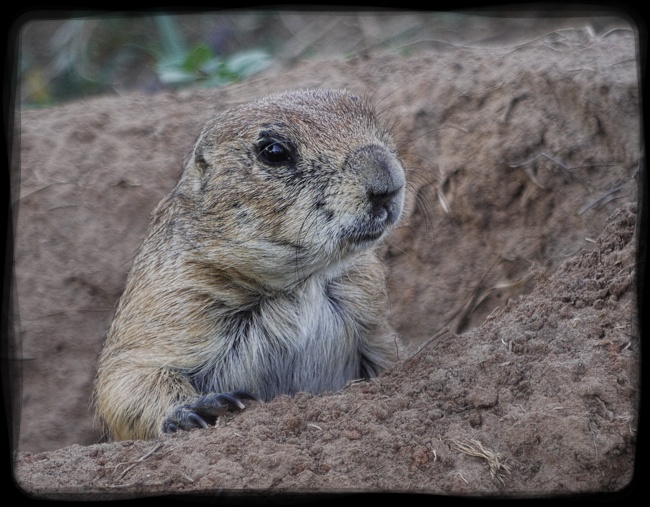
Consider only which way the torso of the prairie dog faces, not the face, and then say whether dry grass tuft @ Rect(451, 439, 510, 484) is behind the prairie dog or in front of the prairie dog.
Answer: in front

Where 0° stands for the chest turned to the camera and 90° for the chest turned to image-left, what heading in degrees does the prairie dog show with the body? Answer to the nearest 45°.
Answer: approximately 315°
